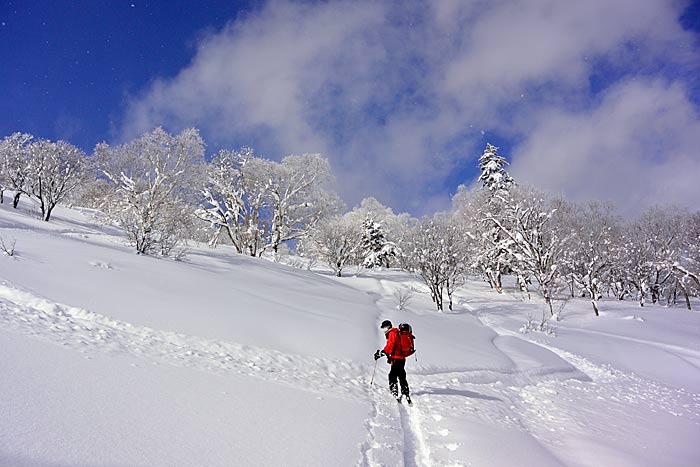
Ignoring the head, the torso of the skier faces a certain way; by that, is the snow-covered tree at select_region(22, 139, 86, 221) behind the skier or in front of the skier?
in front

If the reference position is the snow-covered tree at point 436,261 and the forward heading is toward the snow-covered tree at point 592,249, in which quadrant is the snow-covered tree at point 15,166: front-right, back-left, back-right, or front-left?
back-left

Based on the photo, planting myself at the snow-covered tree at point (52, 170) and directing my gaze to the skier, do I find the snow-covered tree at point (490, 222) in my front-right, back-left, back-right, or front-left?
front-left

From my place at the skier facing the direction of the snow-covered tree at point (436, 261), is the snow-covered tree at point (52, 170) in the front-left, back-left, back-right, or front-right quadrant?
front-left

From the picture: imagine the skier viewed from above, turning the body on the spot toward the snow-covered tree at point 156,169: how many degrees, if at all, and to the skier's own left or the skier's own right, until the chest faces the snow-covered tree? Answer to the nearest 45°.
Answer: approximately 45° to the skier's own right

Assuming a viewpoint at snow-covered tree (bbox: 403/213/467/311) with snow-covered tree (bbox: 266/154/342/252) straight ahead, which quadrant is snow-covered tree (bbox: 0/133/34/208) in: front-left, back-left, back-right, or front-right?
front-left
